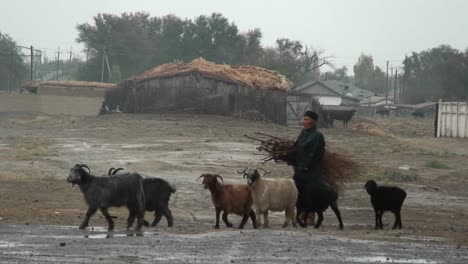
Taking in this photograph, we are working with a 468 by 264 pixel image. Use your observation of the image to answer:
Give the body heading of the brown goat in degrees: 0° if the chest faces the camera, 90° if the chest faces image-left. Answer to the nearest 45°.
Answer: approximately 90°

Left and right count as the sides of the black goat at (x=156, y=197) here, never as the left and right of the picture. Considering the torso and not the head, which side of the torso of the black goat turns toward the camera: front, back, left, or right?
left

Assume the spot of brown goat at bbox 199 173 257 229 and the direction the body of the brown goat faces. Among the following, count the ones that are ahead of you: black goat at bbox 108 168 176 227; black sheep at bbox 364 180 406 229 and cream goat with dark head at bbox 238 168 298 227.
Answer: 1

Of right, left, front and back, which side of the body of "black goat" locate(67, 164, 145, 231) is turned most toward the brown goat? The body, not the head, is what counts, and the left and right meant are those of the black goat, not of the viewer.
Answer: back

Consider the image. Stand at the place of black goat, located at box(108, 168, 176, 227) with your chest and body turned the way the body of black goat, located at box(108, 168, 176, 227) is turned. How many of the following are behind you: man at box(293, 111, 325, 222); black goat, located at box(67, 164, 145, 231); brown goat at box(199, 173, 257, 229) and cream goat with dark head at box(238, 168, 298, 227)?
3

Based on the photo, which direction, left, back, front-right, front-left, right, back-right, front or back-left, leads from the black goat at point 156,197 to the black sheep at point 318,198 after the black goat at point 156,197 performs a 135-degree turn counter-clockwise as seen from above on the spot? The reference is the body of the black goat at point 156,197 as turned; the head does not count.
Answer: front-left

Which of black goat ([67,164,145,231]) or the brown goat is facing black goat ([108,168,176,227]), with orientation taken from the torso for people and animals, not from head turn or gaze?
the brown goat

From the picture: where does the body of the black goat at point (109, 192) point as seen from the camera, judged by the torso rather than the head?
to the viewer's left

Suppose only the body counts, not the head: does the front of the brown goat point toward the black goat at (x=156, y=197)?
yes

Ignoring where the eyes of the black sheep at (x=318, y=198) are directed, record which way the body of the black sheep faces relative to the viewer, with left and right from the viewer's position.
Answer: facing to the left of the viewer

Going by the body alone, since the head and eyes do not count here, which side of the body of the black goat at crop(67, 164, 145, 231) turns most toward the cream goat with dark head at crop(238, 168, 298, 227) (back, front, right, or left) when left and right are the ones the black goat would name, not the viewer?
back

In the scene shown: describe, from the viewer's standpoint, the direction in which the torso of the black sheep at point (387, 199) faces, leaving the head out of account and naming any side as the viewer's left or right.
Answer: facing to the left of the viewer

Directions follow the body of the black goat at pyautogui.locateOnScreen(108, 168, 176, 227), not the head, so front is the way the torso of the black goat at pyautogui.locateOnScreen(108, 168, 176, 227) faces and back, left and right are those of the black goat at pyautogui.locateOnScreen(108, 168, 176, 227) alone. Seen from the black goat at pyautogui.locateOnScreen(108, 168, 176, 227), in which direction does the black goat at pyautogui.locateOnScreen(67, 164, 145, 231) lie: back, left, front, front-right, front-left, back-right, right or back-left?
front-left
